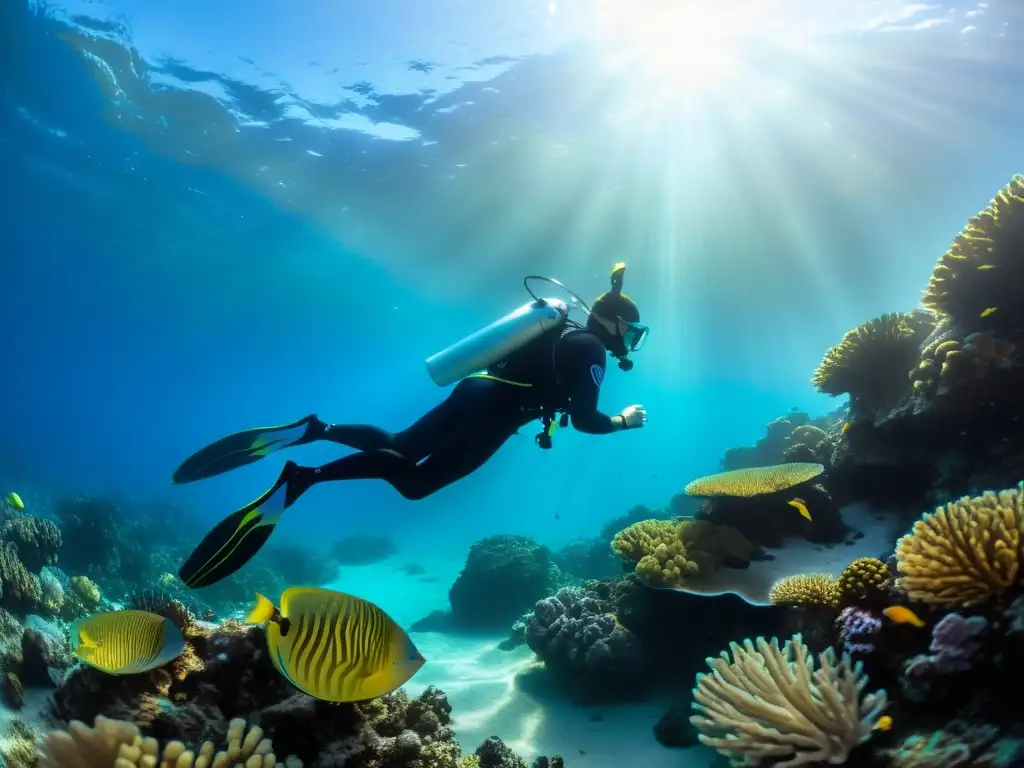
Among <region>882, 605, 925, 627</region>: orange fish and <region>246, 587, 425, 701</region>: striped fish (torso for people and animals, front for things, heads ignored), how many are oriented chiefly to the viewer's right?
1

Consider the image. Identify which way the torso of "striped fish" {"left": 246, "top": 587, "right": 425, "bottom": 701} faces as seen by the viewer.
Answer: to the viewer's right

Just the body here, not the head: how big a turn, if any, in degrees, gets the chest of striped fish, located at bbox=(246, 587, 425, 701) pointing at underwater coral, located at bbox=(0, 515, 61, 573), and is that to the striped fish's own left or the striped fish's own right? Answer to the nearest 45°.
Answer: approximately 135° to the striped fish's own left

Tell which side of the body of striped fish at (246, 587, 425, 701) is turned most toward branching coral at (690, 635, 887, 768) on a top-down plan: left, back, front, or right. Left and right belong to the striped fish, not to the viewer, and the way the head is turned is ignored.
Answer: front

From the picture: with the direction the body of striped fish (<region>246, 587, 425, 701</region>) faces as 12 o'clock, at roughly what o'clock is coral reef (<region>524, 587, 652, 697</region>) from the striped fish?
The coral reef is roughly at 10 o'clock from the striped fish.
